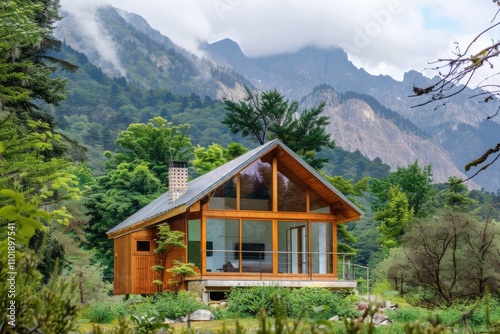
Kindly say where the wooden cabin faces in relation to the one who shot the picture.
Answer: facing the viewer and to the right of the viewer

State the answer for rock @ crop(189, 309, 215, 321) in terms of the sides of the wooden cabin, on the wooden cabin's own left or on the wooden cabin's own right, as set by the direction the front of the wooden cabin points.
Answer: on the wooden cabin's own right

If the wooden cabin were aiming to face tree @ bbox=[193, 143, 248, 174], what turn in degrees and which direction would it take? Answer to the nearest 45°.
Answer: approximately 135° to its left

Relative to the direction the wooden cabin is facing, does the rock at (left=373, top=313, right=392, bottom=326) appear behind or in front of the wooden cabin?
in front

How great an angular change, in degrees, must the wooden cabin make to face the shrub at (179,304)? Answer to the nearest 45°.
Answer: approximately 90° to its right

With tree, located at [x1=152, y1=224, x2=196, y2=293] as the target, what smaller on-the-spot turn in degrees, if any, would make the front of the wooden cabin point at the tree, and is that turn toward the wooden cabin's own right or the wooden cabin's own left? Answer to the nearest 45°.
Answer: approximately 135° to the wooden cabin's own right

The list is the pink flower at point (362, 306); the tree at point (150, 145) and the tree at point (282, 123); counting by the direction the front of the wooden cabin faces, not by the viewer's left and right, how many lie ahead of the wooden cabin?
1

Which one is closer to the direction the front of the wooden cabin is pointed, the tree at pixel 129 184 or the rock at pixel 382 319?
the rock

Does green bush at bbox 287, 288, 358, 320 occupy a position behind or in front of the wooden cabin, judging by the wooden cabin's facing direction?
in front

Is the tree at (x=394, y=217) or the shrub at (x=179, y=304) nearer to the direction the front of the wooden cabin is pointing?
the shrub

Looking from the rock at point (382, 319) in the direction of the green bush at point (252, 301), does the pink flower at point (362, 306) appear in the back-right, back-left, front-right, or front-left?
front-right

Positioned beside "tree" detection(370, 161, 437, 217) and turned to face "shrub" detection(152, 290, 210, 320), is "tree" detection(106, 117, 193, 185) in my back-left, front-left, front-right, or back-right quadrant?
front-right

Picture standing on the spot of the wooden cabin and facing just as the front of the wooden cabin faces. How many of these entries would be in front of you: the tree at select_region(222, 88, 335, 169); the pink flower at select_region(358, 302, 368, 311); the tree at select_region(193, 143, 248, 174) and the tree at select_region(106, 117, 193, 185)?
1

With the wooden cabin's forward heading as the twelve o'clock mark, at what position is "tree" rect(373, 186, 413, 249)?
The tree is roughly at 8 o'clock from the wooden cabin.

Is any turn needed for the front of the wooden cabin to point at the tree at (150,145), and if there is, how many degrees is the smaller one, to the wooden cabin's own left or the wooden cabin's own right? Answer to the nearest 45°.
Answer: approximately 135° to the wooden cabin's own left

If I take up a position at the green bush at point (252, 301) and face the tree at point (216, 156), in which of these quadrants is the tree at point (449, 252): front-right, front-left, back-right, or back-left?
front-right
